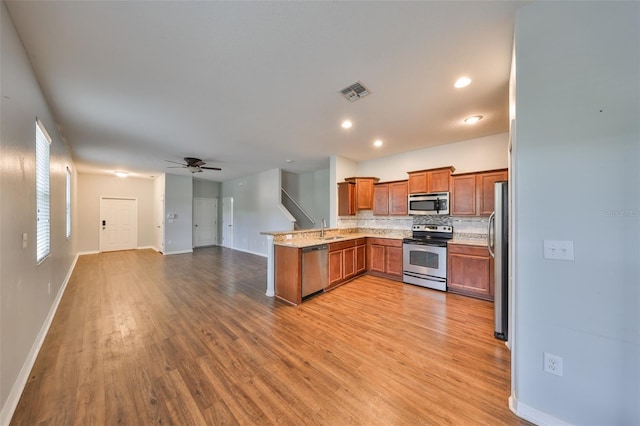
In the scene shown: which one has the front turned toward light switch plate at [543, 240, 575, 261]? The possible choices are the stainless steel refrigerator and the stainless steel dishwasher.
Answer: the stainless steel dishwasher

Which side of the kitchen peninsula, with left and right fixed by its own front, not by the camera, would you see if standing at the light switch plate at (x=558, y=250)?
front

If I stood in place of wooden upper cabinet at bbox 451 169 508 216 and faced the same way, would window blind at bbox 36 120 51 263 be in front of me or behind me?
in front

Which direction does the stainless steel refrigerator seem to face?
to the viewer's left

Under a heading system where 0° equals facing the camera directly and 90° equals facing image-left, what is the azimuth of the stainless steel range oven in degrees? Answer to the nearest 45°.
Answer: approximately 45°

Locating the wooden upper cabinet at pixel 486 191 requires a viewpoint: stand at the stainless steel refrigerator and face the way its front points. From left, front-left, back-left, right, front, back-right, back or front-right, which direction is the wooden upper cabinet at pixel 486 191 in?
right

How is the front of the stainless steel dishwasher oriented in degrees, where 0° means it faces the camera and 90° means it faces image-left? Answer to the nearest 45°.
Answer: approximately 315°

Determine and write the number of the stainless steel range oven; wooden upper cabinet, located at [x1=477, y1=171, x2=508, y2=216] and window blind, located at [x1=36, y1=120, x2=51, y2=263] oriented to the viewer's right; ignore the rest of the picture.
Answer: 1
